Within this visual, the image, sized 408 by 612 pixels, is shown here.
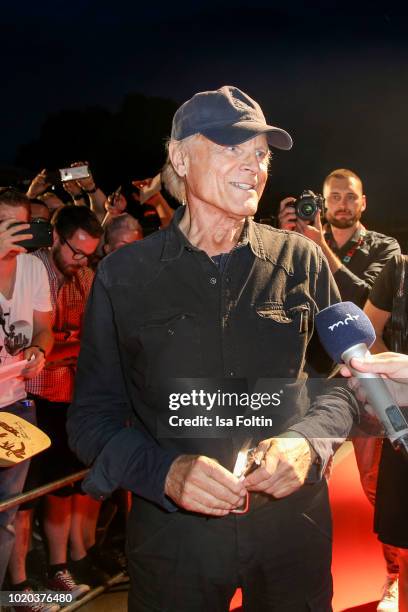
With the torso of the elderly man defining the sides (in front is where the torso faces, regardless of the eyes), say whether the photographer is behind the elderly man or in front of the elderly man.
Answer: behind

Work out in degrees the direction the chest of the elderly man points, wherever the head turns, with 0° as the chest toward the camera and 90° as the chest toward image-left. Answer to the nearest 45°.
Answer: approximately 0°

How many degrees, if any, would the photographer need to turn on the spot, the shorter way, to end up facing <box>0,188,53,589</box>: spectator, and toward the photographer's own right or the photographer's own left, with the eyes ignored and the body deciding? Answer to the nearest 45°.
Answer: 0° — they already face them

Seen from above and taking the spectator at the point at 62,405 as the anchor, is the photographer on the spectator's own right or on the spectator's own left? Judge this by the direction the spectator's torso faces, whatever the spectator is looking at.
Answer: on the spectator's own left

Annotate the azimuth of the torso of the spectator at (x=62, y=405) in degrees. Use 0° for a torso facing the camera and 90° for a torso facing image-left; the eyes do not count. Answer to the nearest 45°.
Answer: approximately 315°
